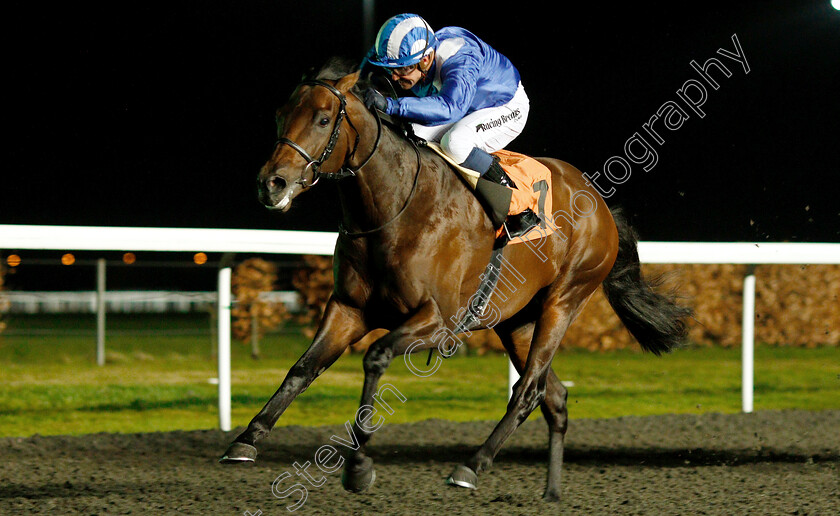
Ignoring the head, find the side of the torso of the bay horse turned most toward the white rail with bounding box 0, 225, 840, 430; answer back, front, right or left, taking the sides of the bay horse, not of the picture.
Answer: right

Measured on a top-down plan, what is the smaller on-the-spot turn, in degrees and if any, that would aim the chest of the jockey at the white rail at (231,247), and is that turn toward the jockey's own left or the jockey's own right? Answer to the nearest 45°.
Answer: approximately 90° to the jockey's own right

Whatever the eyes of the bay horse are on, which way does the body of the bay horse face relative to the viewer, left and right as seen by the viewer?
facing the viewer and to the left of the viewer
